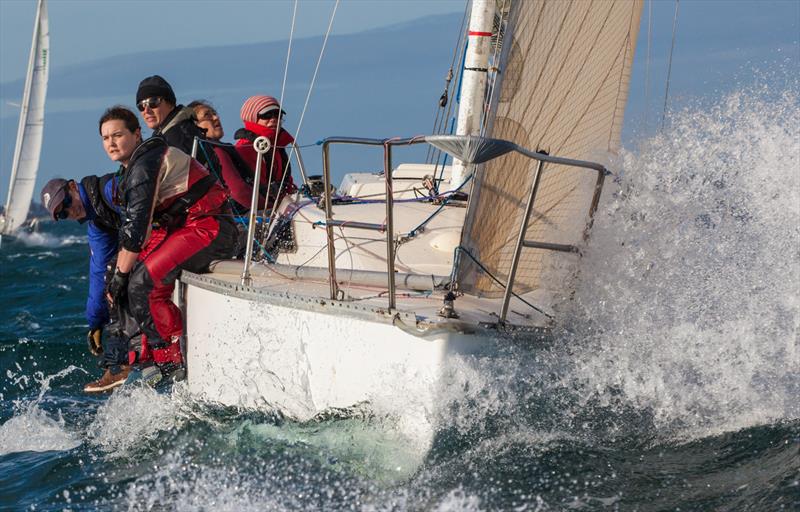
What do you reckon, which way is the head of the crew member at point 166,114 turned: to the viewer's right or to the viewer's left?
to the viewer's left

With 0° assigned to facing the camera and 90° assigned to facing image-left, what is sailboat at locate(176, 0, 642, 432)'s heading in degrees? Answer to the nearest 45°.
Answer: approximately 0°

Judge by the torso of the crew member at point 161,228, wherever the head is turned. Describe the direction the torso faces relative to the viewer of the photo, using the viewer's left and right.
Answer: facing to the left of the viewer

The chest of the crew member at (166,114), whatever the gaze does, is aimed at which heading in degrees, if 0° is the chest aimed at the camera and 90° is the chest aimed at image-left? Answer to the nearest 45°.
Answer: approximately 45°
